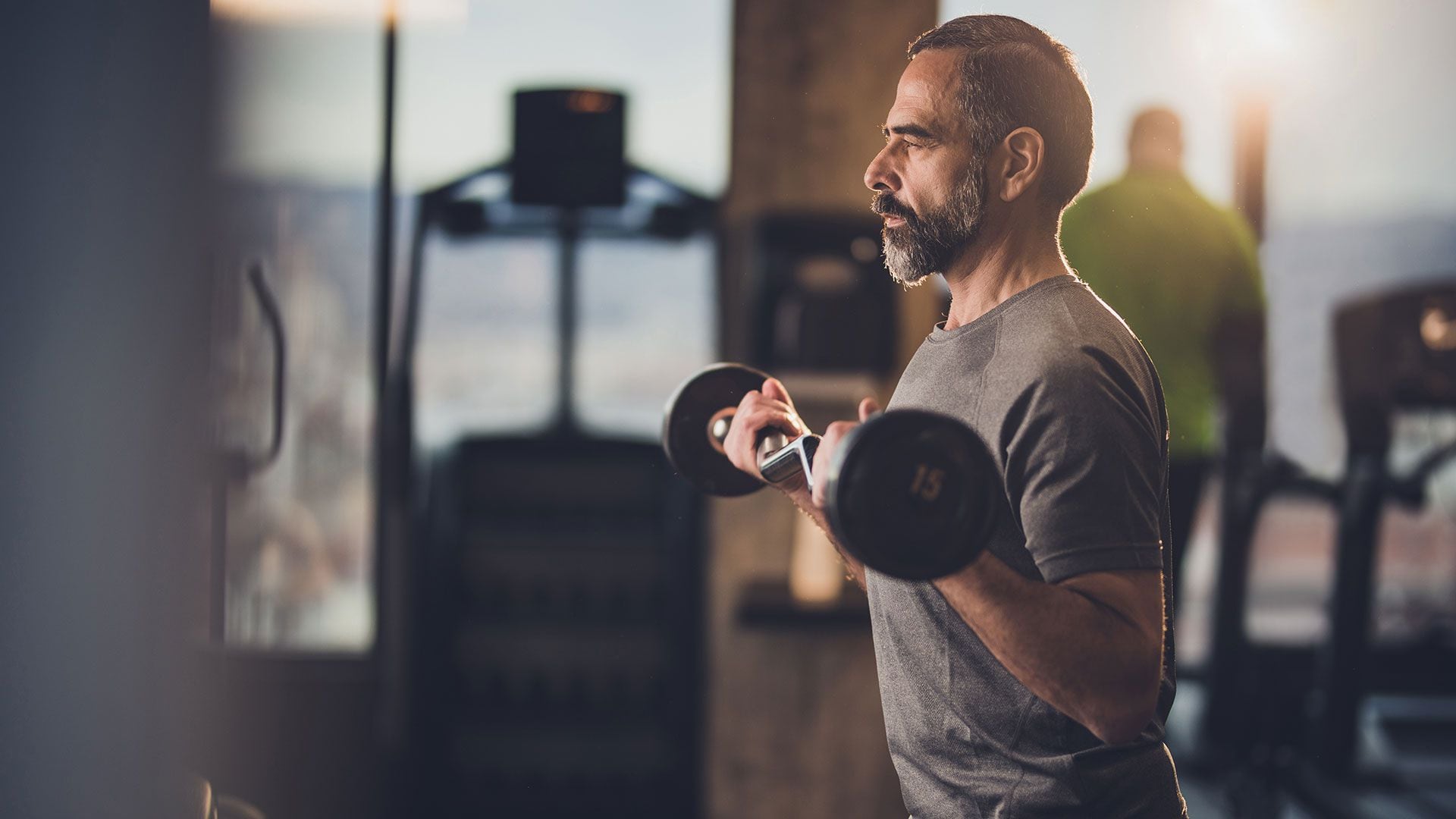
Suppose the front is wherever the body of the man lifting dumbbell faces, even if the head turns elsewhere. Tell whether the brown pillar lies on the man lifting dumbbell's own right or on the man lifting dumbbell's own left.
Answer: on the man lifting dumbbell's own right

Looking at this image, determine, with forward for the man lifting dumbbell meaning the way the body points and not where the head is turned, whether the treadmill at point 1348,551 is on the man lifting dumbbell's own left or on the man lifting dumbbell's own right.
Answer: on the man lifting dumbbell's own right

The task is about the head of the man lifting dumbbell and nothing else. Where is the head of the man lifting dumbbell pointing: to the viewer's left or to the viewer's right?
to the viewer's left

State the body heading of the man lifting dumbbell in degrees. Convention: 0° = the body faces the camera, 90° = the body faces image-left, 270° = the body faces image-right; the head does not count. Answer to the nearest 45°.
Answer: approximately 90°

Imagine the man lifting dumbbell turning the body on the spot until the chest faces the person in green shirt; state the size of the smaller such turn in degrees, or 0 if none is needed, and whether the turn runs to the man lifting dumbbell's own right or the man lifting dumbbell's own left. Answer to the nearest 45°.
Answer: approximately 90° to the man lifting dumbbell's own right
